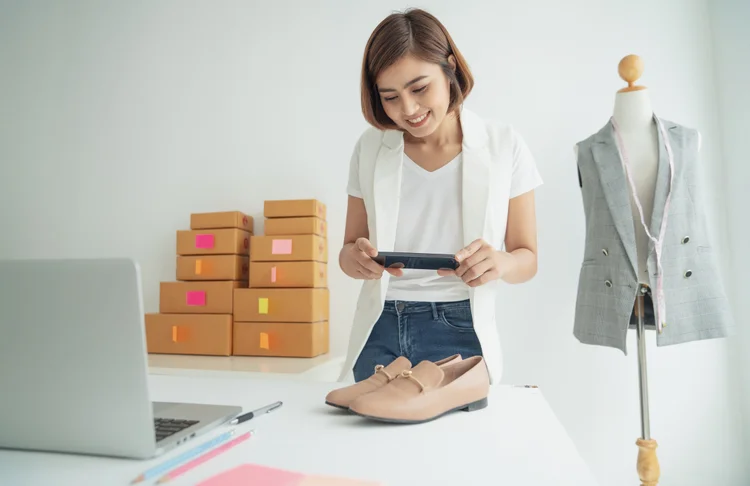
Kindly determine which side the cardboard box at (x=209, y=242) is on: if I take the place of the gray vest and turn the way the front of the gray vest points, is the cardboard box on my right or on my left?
on my right

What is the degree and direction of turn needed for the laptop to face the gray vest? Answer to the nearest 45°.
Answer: approximately 45° to its right

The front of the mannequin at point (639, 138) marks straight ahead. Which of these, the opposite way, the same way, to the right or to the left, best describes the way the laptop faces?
the opposite way

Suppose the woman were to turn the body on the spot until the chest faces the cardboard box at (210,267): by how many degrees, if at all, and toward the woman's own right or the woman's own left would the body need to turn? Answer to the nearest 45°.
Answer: approximately 135° to the woman's own right

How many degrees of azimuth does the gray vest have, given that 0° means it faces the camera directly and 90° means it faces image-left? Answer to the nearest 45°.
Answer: approximately 0°

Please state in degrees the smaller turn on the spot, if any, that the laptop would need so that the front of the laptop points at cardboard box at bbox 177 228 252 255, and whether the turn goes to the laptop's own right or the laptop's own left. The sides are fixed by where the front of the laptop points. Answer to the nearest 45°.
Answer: approximately 45° to the laptop's own left

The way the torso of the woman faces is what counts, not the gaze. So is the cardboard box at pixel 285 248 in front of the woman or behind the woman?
behind

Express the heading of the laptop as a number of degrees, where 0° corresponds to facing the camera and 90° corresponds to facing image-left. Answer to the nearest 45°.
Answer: approximately 225°

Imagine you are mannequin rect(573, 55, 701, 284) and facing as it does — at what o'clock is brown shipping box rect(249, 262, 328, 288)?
The brown shipping box is roughly at 3 o'clock from the mannequin.

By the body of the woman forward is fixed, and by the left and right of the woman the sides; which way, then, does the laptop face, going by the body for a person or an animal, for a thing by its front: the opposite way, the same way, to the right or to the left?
the opposite way
